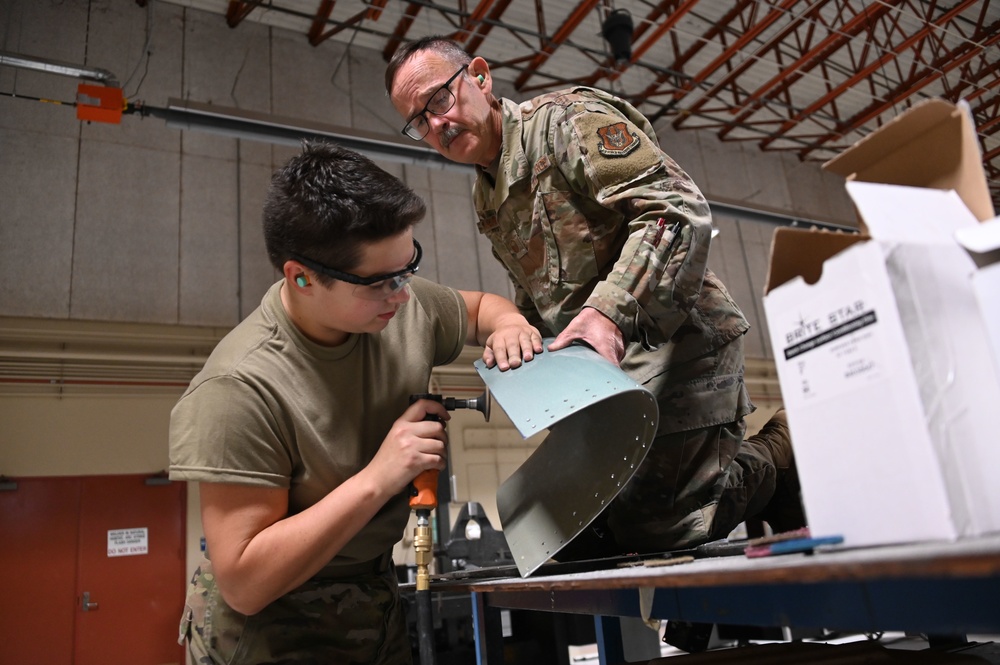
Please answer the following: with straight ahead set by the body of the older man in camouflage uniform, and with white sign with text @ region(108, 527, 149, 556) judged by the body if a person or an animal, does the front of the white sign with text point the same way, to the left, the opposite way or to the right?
to the left

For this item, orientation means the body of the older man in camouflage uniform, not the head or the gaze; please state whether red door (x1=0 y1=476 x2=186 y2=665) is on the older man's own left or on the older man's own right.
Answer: on the older man's own right

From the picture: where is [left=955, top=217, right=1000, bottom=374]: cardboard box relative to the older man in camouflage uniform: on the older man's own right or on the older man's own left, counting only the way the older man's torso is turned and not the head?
on the older man's own left

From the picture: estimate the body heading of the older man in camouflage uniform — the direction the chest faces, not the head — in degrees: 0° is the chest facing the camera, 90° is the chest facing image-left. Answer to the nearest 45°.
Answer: approximately 45°
